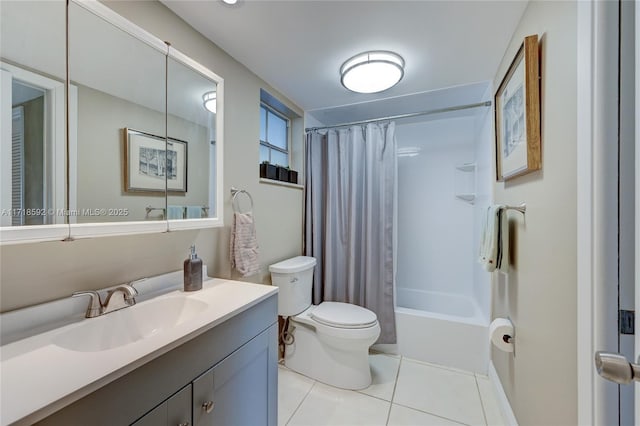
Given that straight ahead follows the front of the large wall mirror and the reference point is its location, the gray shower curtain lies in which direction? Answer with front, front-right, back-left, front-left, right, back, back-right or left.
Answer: front-left

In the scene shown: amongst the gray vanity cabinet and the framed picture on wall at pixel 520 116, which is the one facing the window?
the framed picture on wall

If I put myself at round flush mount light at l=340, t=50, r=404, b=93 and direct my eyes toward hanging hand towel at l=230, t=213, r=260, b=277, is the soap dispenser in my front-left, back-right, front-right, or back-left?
front-left

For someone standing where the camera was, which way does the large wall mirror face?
facing the viewer and to the right of the viewer

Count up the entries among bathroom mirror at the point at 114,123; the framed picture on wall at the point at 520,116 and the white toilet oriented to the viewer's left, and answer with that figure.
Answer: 1

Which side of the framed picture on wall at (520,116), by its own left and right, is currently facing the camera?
left

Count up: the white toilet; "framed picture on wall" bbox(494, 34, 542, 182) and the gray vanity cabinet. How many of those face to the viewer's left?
1

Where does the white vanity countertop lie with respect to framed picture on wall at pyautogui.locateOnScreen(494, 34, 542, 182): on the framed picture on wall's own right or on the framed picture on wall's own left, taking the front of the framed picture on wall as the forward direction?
on the framed picture on wall's own left
